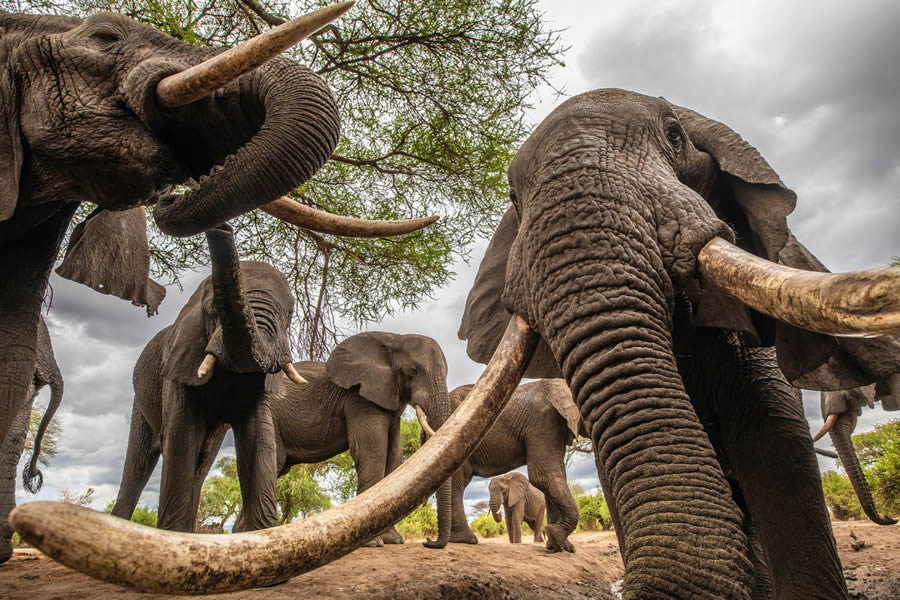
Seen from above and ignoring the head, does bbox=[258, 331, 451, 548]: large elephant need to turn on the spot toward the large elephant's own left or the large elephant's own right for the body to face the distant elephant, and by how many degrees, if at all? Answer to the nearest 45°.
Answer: approximately 45° to the large elephant's own left

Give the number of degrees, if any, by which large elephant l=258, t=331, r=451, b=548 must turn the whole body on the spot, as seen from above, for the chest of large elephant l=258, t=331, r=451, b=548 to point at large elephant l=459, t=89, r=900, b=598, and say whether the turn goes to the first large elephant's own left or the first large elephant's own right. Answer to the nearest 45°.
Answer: approximately 90° to the first large elephant's own right

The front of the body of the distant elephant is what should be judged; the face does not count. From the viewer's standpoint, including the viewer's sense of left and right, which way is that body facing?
facing the viewer and to the left of the viewer

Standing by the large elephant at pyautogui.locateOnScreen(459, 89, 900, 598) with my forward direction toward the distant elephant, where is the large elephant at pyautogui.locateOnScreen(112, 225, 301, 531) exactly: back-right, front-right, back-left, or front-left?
front-left

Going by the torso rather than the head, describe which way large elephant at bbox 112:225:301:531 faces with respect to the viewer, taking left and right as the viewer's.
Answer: facing the viewer and to the right of the viewer

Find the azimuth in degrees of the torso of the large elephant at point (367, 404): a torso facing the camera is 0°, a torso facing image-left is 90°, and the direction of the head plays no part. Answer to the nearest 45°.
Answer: approximately 270°
